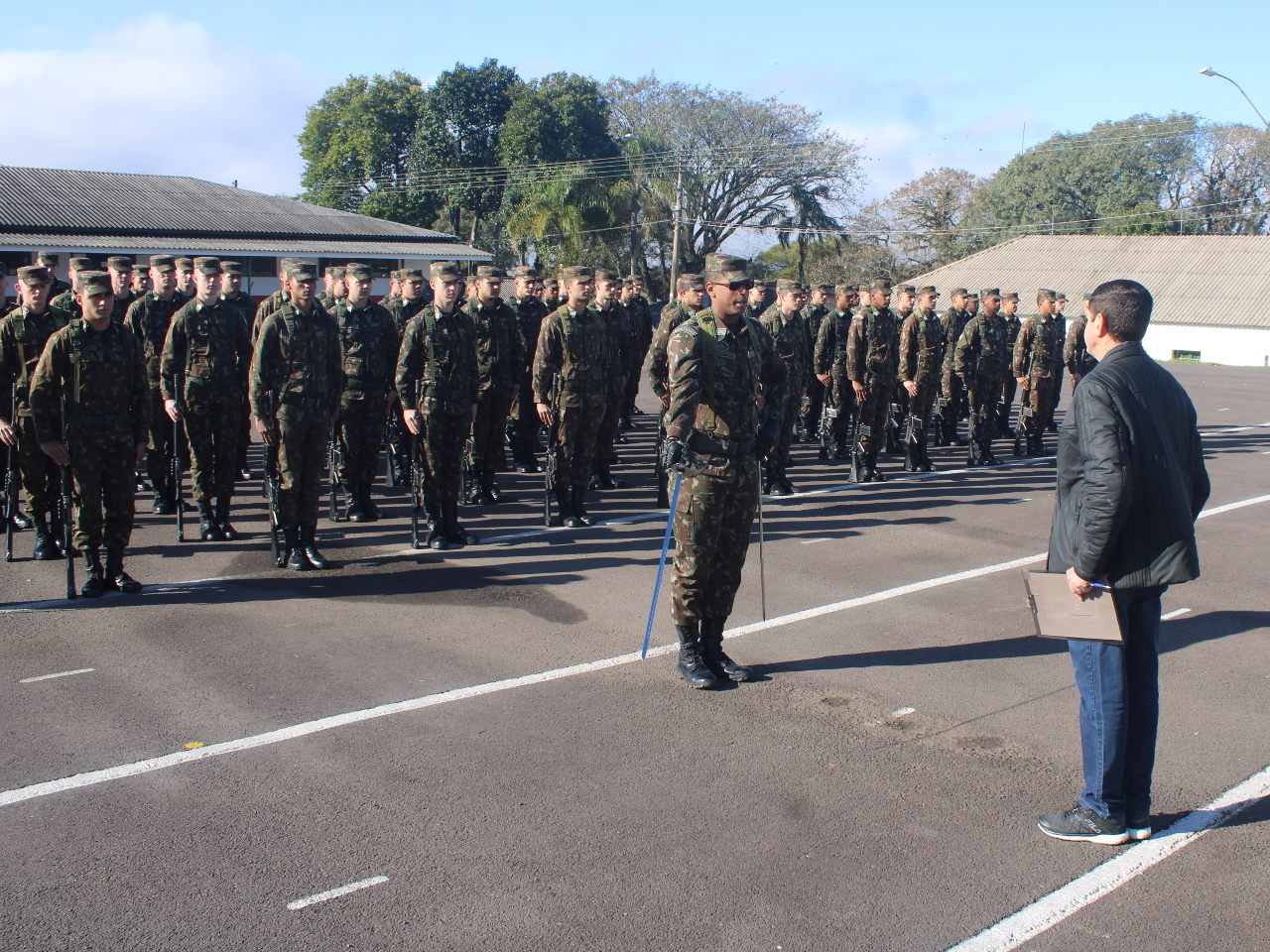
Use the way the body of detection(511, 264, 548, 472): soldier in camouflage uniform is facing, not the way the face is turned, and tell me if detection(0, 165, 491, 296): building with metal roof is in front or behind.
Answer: behind

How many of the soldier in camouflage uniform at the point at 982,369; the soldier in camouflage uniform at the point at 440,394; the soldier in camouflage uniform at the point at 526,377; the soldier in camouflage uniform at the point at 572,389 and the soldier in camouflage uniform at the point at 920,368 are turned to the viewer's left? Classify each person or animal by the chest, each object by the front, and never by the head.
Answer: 0

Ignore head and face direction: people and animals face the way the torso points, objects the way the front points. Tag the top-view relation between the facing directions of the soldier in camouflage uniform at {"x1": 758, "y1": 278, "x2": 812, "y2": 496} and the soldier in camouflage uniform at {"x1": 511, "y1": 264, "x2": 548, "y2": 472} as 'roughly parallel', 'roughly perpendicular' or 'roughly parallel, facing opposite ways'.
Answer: roughly parallel

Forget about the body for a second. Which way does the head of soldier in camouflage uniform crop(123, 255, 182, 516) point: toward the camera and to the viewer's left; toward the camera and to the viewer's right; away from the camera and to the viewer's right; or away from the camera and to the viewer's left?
toward the camera and to the viewer's right

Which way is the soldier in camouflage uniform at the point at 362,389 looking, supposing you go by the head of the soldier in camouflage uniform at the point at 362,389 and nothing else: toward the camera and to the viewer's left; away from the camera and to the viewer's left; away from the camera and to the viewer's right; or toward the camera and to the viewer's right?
toward the camera and to the viewer's right

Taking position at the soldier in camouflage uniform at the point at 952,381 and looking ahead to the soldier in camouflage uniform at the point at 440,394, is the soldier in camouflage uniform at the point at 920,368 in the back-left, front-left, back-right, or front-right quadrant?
front-left

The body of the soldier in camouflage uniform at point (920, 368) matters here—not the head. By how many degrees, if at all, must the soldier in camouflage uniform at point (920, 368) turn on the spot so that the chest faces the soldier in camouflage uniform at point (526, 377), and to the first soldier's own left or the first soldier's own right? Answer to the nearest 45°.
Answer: approximately 135° to the first soldier's own right

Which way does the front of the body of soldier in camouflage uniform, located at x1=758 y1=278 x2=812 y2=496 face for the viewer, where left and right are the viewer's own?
facing the viewer and to the right of the viewer

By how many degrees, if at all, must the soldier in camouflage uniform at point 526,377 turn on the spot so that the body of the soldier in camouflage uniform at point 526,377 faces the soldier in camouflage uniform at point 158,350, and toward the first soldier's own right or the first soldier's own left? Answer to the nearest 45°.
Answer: approximately 90° to the first soldier's own right

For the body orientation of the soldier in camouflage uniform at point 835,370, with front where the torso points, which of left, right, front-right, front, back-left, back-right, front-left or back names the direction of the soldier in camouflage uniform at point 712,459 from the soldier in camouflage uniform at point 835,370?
front-right

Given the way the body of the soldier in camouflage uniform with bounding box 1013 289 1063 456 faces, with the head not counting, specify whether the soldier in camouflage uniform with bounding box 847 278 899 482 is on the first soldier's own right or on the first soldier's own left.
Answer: on the first soldier's own right

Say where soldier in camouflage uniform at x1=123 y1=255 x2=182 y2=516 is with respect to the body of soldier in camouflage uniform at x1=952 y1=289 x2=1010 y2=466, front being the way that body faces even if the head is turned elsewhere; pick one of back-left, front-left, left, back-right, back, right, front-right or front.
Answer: right

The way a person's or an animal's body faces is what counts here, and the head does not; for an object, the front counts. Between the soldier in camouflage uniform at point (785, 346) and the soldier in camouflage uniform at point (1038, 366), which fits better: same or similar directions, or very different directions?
same or similar directions

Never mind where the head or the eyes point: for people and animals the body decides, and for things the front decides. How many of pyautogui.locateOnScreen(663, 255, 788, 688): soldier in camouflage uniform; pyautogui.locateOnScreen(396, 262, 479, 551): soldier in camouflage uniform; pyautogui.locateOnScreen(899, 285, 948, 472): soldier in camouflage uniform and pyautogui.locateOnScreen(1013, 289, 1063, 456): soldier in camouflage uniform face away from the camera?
0

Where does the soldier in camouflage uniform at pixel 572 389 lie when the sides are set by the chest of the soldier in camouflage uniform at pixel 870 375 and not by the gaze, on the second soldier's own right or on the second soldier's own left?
on the second soldier's own right

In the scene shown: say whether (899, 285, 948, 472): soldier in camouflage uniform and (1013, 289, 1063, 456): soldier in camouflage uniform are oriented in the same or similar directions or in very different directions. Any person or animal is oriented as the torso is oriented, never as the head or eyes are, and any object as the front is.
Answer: same or similar directions

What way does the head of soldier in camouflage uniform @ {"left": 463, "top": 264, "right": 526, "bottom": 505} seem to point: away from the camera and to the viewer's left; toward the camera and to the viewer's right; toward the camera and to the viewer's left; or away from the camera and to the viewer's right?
toward the camera and to the viewer's right
